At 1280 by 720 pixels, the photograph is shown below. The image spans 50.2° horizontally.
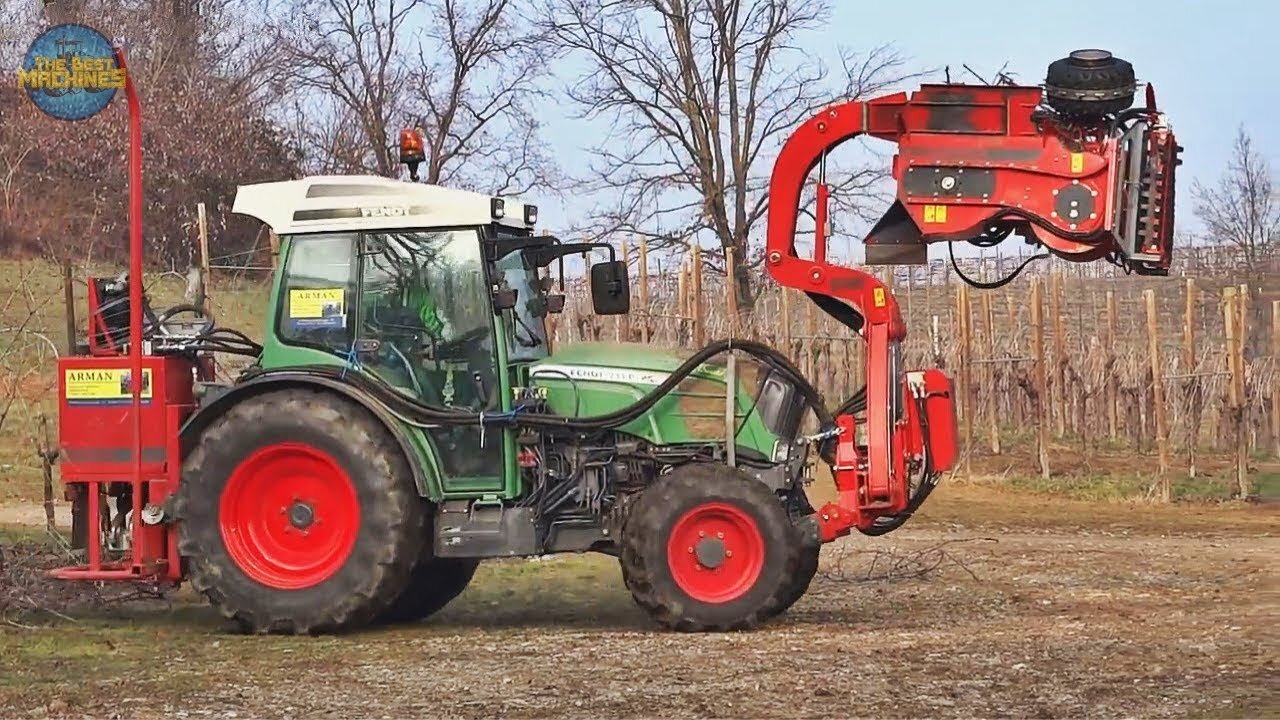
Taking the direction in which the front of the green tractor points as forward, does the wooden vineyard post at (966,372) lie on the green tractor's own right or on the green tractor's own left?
on the green tractor's own left

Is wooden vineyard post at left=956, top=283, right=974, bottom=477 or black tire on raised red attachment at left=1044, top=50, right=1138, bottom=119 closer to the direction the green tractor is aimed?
the black tire on raised red attachment

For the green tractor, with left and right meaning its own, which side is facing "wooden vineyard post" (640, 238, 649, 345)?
left

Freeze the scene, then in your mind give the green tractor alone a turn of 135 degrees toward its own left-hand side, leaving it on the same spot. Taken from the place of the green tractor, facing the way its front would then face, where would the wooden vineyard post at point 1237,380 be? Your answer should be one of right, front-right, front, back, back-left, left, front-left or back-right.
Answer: right

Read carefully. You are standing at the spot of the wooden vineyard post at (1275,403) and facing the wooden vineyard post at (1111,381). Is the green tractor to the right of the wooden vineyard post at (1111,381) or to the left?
left

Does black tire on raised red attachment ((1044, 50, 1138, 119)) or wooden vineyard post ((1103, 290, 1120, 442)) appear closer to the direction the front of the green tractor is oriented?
the black tire on raised red attachment

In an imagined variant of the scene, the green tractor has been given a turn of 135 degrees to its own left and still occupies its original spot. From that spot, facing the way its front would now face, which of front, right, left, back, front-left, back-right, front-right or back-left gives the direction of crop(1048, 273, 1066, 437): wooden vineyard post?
right

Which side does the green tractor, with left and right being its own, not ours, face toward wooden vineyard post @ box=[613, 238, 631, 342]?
left

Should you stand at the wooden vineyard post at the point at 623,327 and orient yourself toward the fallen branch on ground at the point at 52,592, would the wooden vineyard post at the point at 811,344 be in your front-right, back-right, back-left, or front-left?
back-left

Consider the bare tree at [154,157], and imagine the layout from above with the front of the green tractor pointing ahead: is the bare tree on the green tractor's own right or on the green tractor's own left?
on the green tractor's own left

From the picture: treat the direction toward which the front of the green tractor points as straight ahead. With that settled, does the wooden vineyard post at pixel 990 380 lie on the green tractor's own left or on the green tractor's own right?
on the green tractor's own left

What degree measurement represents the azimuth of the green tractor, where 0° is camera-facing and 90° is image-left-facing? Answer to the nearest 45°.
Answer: approximately 270°

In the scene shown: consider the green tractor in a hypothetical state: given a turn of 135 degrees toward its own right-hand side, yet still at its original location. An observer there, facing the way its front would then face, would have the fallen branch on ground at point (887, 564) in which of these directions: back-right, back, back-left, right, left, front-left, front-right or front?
back

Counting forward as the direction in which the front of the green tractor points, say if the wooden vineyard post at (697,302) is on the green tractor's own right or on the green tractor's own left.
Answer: on the green tractor's own left
